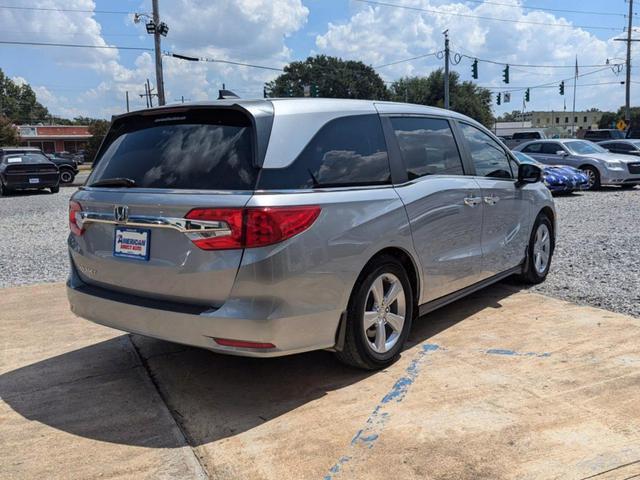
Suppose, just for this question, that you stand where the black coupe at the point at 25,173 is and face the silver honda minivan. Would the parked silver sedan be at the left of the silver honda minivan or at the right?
left

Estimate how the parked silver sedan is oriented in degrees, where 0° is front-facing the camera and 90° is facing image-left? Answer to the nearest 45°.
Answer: approximately 315°

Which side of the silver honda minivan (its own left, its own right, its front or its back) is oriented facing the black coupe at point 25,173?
left

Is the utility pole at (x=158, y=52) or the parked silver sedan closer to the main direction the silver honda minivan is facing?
the parked silver sedan

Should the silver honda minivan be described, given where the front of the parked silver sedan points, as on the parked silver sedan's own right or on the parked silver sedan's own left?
on the parked silver sedan's own right

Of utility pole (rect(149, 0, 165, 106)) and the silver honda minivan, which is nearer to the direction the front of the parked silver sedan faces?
the silver honda minivan

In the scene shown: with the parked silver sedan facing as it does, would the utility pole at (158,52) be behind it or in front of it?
behind

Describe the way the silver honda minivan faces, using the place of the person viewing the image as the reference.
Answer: facing away from the viewer and to the right of the viewer

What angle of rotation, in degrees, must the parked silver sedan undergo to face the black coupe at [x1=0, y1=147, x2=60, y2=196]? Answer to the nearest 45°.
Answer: approximately 135° to its right

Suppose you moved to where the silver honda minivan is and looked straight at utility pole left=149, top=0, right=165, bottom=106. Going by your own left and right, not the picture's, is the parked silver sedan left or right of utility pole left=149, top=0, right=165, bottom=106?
right
